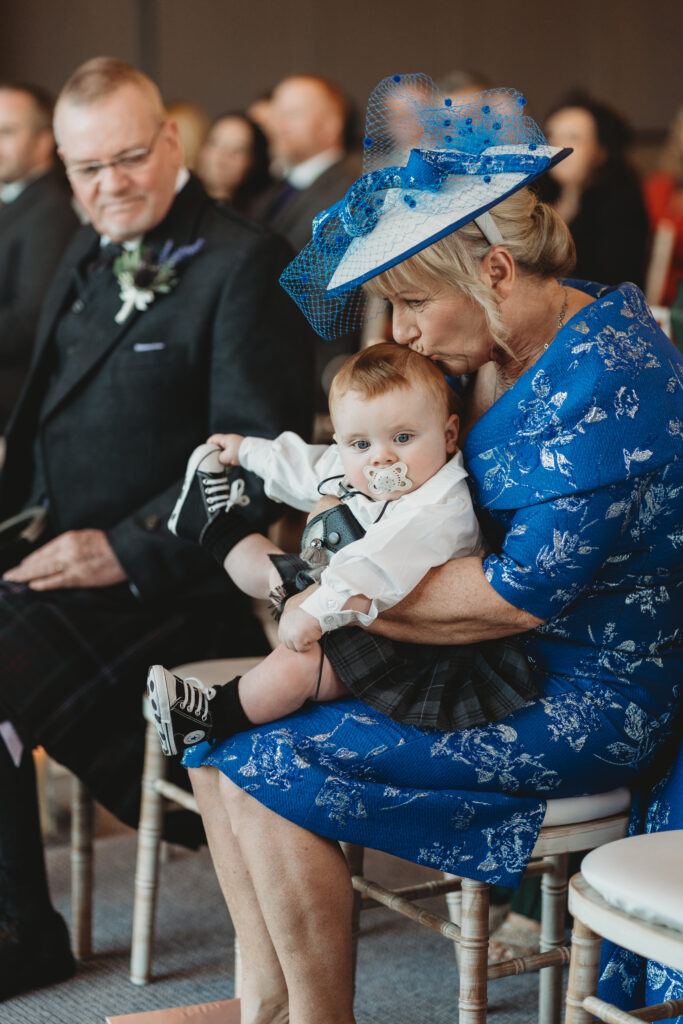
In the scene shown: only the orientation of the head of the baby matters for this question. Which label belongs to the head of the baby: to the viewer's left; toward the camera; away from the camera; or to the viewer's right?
toward the camera

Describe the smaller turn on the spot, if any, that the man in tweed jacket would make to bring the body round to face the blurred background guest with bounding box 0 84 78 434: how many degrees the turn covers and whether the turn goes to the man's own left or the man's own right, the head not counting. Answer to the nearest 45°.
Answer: approximately 135° to the man's own right

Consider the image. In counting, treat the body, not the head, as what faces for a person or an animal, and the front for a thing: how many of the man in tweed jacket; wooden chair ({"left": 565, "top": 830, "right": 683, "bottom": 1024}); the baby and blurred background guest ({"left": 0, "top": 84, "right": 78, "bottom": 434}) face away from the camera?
0

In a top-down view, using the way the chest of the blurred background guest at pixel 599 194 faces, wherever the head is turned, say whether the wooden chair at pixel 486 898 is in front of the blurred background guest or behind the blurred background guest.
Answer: in front

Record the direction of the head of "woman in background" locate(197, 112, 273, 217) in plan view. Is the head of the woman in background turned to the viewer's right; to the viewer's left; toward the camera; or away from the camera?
toward the camera

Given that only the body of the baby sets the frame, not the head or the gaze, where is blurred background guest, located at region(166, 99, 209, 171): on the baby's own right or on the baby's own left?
on the baby's own right

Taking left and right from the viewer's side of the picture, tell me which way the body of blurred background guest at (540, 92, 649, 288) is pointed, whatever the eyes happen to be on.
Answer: facing the viewer and to the left of the viewer

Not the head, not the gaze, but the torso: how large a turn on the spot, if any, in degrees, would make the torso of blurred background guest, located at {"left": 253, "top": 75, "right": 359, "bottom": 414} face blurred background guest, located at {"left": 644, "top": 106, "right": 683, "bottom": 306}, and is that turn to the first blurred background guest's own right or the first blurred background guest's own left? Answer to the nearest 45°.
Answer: approximately 90° to the first blurred background guest's own left
